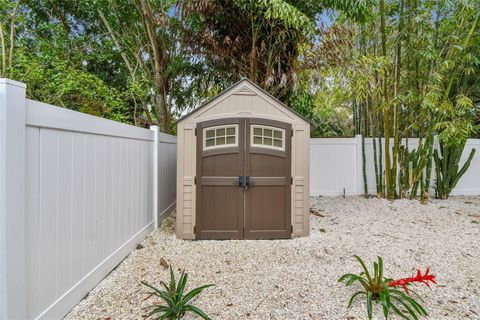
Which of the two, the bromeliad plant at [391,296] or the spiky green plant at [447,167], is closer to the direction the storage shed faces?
the bromeliad plant

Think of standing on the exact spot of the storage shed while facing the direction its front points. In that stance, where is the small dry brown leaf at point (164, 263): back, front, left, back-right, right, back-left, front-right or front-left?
front-right

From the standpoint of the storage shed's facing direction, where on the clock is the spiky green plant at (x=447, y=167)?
The spiky green plant is roughly at 8 o'clock from the storage shed.

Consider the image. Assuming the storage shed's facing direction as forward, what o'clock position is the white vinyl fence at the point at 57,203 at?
The white vinyl fence is roughly at 1 o'clock from the storage shed.

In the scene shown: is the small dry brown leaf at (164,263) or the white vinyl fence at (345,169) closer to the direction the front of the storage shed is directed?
the small dry brown leaf

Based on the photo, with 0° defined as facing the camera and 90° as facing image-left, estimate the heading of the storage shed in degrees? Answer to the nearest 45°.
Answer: approximately 0°

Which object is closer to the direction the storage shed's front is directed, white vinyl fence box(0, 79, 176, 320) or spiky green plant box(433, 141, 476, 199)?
the white vinyl fence

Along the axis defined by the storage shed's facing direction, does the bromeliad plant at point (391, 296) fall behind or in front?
in front

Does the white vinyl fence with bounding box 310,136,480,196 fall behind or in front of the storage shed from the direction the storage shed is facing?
behind
